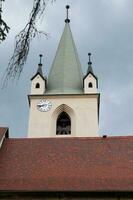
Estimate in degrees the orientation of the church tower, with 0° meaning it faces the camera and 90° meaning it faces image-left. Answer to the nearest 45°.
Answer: approximately 0°
